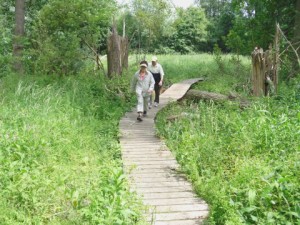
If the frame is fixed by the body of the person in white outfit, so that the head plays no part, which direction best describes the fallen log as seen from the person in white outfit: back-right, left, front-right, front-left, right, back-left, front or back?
back-left

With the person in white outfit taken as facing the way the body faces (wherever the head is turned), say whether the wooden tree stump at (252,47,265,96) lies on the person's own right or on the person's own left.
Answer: on the person's own left

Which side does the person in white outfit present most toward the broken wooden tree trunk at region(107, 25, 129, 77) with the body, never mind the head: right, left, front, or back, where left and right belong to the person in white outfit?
back

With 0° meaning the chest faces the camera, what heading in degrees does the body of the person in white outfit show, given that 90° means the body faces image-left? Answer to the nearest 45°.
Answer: approximately 0°

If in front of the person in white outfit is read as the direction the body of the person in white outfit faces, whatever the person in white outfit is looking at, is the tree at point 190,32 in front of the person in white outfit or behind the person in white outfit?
behind

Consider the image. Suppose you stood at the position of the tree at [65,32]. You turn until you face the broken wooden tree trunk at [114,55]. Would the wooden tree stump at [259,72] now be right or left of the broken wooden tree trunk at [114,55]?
right
